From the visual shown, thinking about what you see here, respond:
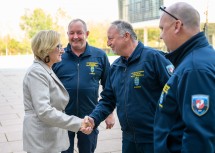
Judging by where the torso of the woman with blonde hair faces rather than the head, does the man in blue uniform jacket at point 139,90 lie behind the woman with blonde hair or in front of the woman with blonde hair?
in front

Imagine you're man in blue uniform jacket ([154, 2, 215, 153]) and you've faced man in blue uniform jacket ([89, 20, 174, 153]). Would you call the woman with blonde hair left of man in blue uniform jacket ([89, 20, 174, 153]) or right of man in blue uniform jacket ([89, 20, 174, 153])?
left

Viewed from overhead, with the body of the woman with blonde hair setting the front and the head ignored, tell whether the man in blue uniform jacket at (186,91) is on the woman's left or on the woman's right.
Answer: on the woman's right

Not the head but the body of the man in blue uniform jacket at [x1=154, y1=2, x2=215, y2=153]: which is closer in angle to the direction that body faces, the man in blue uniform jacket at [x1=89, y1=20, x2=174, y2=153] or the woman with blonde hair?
the woman with blonde hair

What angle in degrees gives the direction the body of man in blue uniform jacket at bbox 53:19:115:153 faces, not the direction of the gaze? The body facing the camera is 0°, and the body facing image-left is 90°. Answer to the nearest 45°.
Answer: approximately 0°

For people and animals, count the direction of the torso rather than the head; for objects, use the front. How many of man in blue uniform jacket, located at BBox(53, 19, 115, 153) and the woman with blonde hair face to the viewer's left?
0

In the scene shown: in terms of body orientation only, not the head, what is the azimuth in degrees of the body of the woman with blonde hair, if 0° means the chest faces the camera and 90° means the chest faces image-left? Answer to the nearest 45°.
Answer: approximately 270°

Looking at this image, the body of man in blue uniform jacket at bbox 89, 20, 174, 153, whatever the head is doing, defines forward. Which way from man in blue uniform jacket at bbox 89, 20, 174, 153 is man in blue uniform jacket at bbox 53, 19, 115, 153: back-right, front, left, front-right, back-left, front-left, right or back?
right

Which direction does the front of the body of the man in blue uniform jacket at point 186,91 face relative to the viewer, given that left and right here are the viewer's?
facing to the left of the viewer

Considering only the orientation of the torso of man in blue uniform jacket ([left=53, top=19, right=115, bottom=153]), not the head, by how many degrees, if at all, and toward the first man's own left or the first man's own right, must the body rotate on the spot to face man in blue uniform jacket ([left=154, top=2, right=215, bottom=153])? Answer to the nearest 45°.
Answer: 0° — they already face them

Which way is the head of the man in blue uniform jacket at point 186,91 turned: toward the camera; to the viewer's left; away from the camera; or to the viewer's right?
to the viewer's left

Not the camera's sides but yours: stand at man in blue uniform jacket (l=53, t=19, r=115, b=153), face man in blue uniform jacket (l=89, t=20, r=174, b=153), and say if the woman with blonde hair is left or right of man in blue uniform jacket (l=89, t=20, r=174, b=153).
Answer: right

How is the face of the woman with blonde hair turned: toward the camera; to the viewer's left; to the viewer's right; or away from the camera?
to the viewer's right

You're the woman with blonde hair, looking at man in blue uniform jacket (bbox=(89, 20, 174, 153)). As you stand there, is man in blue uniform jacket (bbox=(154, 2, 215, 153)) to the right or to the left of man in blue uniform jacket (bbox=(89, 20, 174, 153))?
right
